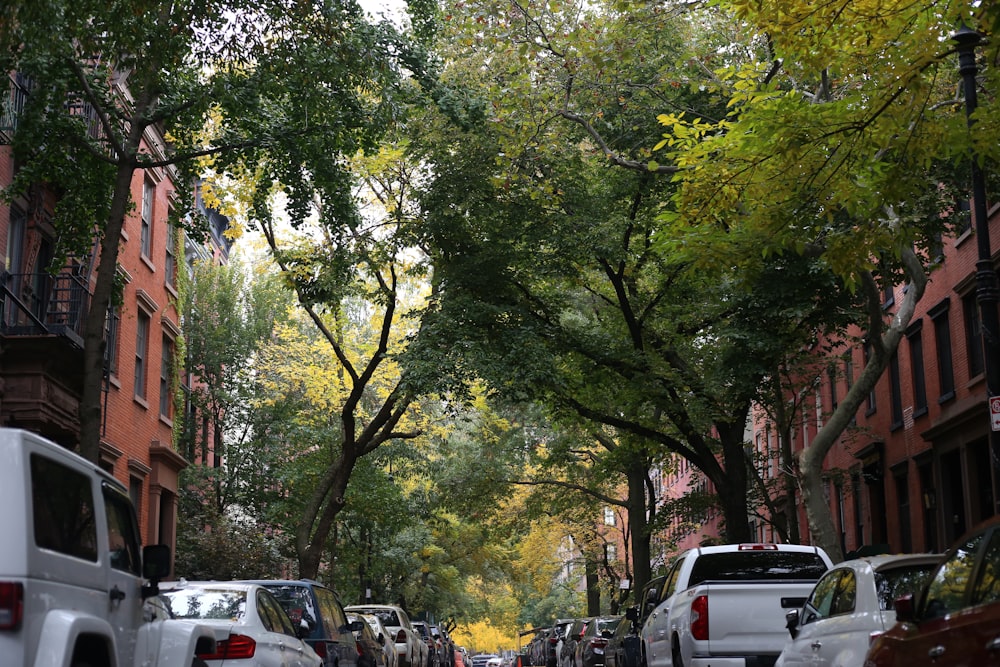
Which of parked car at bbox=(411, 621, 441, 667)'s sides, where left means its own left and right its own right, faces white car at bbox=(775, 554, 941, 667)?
back

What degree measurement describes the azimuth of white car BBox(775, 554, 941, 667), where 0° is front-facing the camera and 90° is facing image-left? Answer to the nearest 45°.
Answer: approximately 135°

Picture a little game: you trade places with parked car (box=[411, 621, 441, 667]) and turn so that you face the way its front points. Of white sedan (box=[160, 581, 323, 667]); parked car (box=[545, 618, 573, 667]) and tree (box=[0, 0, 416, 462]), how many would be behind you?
2

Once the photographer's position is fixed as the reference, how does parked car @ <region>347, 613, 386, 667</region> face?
facing away from the viewer

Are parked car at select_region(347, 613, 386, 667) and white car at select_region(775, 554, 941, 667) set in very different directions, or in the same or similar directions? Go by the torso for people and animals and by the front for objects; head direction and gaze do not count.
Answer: same or similar directions

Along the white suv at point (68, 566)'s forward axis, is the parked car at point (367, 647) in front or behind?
in front

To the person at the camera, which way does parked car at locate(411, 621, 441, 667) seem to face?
facing away from the viewer

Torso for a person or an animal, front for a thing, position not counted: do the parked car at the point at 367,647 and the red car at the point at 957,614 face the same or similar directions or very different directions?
same or similar directions

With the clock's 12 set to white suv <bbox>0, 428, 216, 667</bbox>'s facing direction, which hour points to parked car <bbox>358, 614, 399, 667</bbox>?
The parked car is roughly at 11 o'clock from the white suv.

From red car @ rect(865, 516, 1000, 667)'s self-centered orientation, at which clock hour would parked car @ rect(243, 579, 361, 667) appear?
The parked car is roughly at 12 o'clock from the red car.

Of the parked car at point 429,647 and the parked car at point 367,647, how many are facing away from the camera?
2

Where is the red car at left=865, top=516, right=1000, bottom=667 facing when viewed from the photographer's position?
facing away from the viewer and to the left of the viewer

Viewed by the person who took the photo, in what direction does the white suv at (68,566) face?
facing away from the viewer and to the right of the viewer
